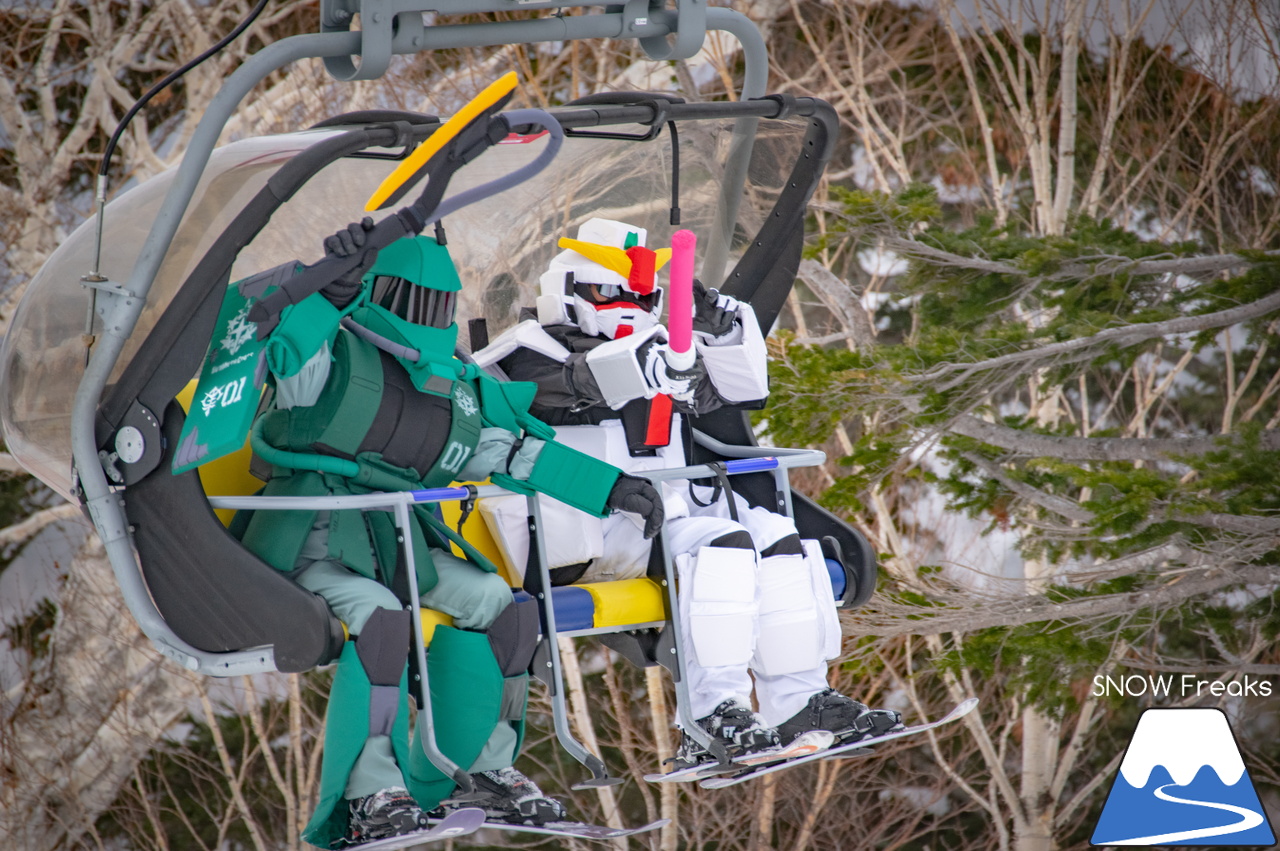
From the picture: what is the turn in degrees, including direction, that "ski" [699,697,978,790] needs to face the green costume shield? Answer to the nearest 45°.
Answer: approximately 135° to its right

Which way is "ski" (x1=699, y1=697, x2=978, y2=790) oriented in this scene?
to the viewer's right

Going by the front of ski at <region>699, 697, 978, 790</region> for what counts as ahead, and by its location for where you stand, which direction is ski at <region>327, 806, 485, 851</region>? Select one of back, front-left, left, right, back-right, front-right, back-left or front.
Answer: back-right
